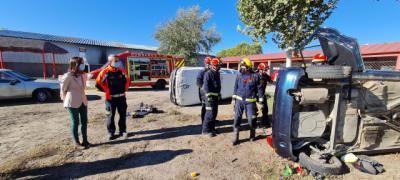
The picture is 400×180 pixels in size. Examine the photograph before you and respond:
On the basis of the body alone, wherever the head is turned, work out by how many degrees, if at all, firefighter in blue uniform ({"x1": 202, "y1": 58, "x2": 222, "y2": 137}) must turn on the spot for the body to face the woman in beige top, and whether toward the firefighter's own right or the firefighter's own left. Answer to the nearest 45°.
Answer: approximately 90° to the firefighter's own right

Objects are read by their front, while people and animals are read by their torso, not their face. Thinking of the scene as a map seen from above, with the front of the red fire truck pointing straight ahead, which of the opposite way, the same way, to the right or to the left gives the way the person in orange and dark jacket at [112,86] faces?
to the left

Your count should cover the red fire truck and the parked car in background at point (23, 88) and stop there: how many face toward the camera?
0
